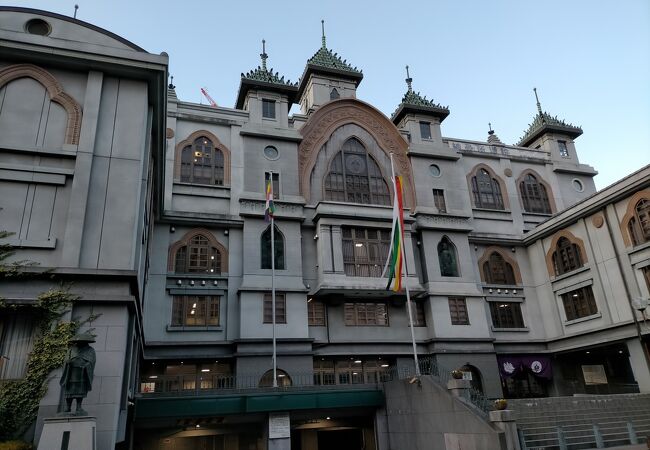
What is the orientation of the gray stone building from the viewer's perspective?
toward the camera

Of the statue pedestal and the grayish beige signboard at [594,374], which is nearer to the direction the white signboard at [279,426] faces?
the statue pedestal

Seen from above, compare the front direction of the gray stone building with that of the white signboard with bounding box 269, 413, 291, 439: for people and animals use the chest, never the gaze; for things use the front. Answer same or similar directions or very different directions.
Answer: same or similar directions

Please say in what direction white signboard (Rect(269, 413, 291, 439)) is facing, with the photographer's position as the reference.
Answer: facing the viewer

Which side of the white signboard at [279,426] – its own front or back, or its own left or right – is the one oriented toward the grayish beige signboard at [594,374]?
left

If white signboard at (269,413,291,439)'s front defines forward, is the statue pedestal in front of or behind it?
in front

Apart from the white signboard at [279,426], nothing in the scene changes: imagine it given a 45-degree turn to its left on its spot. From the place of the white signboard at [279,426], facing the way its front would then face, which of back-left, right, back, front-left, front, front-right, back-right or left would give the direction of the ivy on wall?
right

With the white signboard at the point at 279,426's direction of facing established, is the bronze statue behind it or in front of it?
in front
